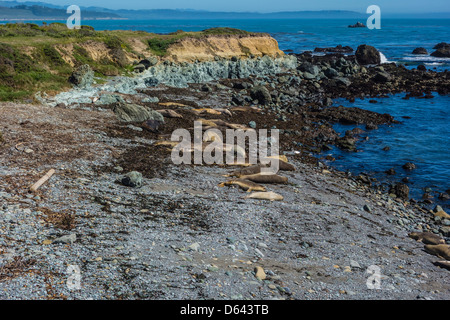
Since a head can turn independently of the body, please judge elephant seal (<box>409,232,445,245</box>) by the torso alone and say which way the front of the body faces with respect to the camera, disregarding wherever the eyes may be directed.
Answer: to the viewer's left

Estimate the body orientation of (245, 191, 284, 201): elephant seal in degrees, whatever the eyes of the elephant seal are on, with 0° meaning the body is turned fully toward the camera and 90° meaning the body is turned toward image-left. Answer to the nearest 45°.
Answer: approximately 270°

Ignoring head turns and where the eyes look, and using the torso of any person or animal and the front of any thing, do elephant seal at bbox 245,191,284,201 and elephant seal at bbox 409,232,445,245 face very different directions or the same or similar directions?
very different directions

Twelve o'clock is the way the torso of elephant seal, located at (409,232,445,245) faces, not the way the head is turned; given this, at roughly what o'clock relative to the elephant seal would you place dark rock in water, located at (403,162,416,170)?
The dark rock in water is roughly at 3 o'clock from the elephant seal.

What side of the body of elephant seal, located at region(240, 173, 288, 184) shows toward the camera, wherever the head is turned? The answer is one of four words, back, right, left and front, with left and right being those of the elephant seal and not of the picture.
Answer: right

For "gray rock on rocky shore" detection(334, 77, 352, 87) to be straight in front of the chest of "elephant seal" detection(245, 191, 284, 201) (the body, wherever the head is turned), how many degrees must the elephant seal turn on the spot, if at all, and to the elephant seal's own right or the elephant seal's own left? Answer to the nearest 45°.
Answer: approximately 90° to the elephant seal's own left

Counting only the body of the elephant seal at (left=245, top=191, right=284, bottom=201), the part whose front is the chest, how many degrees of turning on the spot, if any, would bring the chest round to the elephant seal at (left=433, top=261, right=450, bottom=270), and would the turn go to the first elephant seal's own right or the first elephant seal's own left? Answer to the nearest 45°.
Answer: approximately 45° to the first elephant seal's own right
